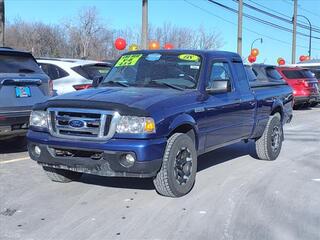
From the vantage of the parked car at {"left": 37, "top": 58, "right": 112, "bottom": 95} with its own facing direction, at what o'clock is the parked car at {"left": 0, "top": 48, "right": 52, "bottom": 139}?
the parked car at {"left": 0, "top": 48, "right": 52, "bottom": 139} is roughly at 8 o'clock from the parked car at {"left": 37, "top": 58, "right": 112, "bottom": 95}.

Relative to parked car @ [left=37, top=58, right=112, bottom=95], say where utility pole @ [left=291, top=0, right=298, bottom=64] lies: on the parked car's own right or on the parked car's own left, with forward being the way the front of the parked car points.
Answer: on the parked car's own right

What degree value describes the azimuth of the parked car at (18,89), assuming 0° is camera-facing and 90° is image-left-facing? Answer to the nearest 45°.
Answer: approximately 180°

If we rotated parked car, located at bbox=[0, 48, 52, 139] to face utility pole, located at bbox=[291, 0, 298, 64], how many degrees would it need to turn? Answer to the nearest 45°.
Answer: approximately 45° to its right

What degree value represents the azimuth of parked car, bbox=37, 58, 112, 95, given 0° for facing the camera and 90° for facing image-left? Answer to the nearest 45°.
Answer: approximately 135°

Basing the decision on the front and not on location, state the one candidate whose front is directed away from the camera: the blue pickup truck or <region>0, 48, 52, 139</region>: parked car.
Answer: the parked car

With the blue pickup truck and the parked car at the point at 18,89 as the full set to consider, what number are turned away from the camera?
1

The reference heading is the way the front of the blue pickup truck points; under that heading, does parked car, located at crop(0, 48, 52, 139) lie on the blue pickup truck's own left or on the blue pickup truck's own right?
on the blue pickup truck's own right

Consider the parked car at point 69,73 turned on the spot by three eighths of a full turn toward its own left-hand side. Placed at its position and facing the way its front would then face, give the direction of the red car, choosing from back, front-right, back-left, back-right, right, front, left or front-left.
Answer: back-left

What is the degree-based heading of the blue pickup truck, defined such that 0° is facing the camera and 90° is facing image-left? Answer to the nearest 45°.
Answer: approximately 45°

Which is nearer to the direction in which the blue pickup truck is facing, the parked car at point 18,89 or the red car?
the parked car

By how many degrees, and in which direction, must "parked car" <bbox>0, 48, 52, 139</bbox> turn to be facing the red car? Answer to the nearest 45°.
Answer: approximately 45° to its right
